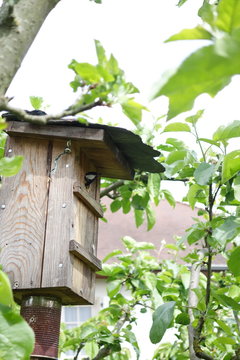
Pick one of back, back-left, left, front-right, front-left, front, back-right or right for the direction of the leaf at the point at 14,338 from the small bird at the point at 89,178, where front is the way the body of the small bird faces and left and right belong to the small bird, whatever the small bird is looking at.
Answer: right

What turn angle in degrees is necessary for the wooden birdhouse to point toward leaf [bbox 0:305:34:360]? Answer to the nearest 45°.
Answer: approximately 90° to its right

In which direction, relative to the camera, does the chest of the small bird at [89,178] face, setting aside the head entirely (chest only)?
to the viewer's right

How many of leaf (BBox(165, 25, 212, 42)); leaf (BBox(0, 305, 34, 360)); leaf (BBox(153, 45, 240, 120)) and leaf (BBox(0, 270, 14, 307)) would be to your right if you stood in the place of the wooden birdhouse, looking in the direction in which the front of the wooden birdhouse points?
4

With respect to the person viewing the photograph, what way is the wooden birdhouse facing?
facing to the right of the viewer

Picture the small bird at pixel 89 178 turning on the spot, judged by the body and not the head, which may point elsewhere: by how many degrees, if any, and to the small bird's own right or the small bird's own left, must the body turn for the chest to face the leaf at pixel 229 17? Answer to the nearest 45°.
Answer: approximately 90° to the small bird's own right

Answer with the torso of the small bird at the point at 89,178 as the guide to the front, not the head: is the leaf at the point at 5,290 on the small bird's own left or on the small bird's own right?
on the small bird's own right
